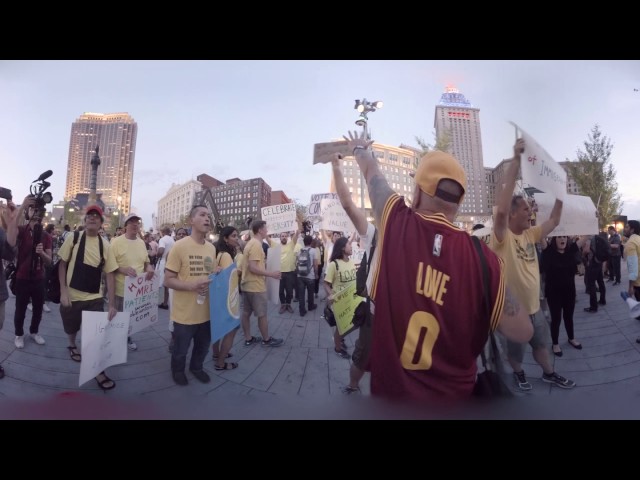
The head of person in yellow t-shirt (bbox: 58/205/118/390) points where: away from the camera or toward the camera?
toward the camera

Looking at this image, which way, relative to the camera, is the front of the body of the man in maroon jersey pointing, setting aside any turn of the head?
away from the camera

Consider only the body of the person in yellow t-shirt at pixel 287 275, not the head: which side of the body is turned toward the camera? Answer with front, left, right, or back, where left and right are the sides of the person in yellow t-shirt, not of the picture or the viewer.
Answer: front

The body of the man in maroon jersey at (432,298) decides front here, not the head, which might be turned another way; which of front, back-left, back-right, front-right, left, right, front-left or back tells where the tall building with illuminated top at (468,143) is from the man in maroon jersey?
front

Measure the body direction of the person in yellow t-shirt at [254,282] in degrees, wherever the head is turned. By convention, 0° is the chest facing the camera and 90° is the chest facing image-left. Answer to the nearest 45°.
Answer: approximately 270°

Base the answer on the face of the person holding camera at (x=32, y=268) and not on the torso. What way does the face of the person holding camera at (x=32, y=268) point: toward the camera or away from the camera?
toward the camera

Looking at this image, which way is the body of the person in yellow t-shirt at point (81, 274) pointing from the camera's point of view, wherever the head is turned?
toward the camera

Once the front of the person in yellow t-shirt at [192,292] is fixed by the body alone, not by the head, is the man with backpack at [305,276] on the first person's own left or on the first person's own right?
on the first person's own left
